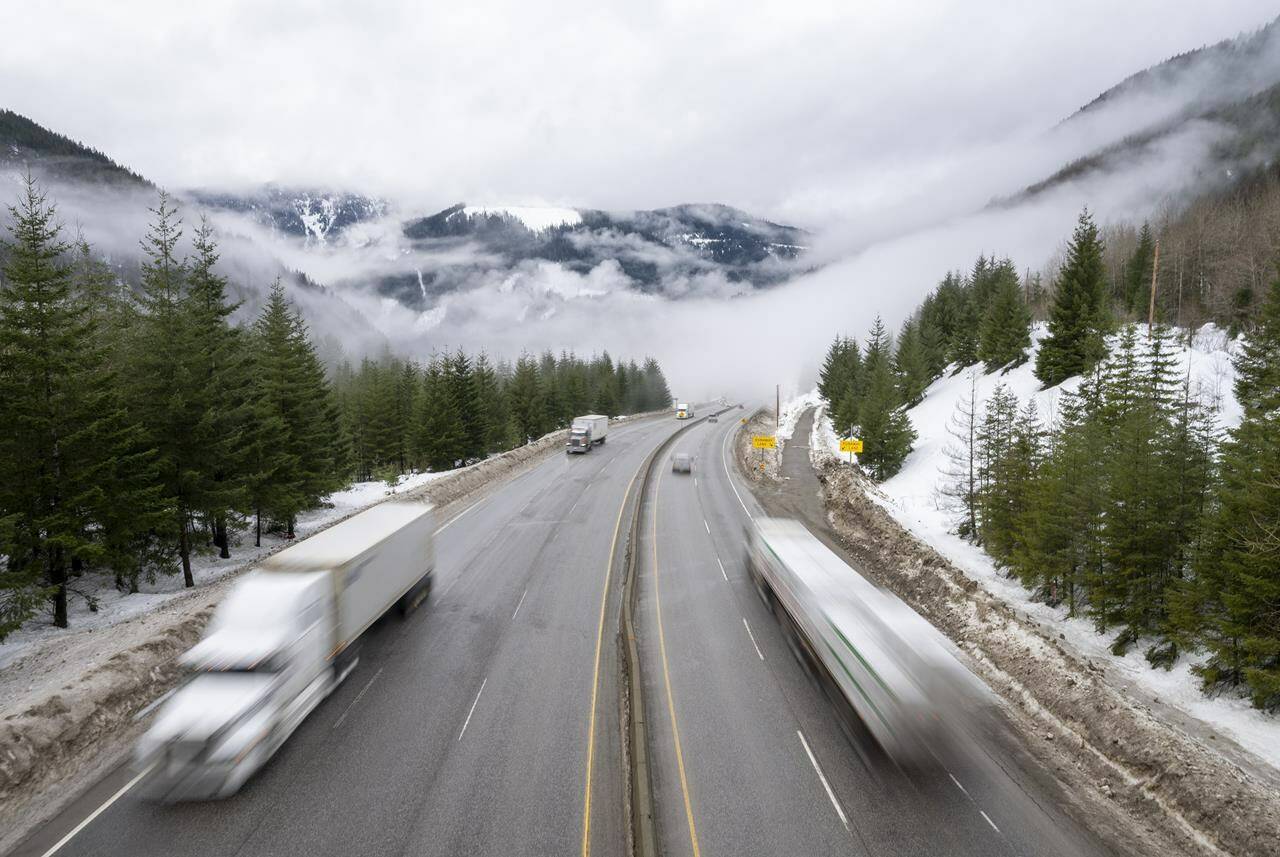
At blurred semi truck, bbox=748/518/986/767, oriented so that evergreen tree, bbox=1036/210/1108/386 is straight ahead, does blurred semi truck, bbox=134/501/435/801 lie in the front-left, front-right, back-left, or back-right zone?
back-left

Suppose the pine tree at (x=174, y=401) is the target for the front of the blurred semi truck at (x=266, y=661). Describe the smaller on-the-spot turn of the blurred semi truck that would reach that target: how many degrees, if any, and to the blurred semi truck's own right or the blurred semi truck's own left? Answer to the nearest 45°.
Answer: approximately 135° to the blurred semi truck's own right

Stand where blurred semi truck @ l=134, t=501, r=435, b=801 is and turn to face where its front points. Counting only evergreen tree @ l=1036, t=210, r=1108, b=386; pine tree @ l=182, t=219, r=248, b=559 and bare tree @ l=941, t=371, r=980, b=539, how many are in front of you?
0

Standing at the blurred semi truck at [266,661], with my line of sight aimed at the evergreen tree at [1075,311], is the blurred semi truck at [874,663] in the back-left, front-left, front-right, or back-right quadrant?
front-right

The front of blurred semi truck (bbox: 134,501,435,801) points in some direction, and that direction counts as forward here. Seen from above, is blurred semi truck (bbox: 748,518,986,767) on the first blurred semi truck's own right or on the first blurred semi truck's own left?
on the first blurred semi truck's own left

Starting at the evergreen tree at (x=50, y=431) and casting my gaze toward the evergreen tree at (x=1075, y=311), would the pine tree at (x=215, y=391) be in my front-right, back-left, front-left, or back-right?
front-left

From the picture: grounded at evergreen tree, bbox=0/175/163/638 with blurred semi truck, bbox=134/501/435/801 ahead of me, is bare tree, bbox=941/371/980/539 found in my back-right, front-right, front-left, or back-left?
front-left

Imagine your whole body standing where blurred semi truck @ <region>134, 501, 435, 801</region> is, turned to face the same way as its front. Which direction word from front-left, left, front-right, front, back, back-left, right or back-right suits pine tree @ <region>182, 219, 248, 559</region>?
back-right

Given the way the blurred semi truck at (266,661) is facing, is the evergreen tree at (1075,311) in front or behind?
behind

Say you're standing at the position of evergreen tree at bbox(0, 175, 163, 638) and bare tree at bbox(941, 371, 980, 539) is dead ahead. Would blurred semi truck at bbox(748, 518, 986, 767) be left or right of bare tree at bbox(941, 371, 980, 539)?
right

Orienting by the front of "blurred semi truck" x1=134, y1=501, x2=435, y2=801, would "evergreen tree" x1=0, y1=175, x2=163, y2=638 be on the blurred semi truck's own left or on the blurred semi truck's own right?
on the blurred semi truck's own right

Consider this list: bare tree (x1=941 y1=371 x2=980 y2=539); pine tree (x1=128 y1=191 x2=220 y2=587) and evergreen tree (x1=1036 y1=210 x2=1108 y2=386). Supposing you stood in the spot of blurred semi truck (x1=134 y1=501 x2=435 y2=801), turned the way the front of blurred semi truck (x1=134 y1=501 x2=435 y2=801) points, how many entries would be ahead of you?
0
